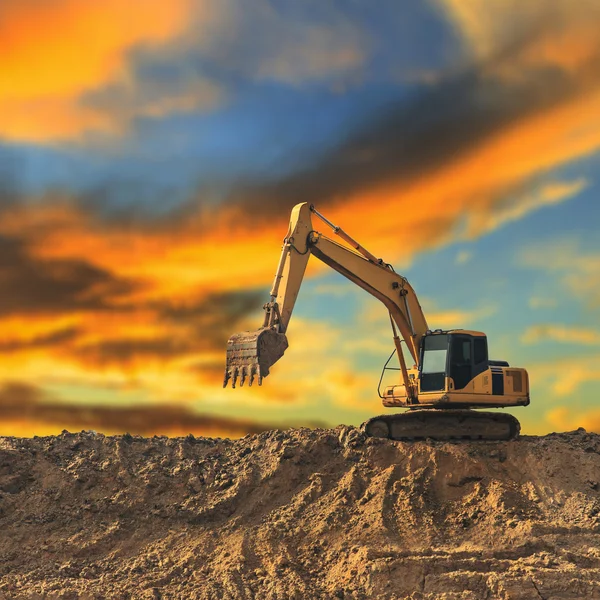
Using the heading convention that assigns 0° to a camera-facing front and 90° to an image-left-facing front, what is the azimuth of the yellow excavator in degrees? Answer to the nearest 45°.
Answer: approximately 45°
